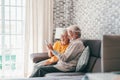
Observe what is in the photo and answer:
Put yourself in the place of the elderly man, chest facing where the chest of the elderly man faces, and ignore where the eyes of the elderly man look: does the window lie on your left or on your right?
on your right

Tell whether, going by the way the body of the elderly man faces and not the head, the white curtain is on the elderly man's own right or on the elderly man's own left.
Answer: on the elderly man's own right

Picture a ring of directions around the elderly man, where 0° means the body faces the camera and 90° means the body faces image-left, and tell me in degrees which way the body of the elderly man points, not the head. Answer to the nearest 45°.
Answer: approximately 90°

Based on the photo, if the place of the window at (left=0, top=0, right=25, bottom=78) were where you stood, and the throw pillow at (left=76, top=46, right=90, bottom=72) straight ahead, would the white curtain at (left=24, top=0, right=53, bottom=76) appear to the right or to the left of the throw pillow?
left
